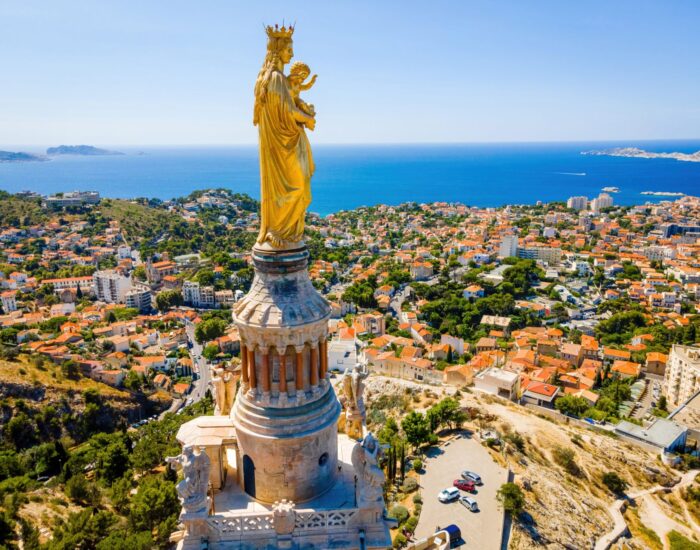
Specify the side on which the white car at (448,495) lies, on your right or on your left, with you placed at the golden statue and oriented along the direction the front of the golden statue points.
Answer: on your left

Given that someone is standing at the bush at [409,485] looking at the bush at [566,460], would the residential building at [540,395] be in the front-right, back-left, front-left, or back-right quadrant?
front-left

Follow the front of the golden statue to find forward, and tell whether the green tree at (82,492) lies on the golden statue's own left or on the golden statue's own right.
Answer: on the golden statue's own left
